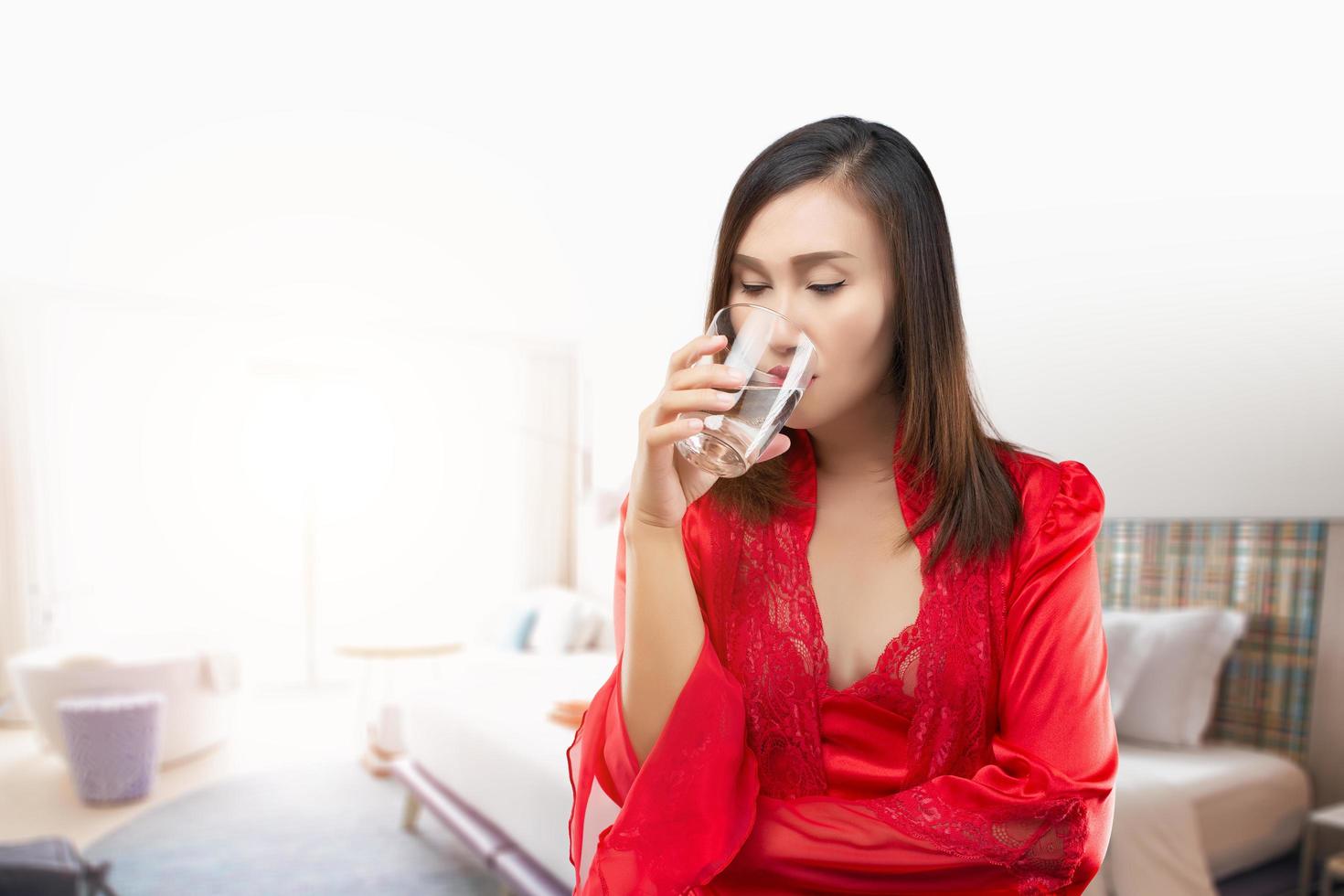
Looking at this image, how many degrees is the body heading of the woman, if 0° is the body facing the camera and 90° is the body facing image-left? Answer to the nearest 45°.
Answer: approximately 0°

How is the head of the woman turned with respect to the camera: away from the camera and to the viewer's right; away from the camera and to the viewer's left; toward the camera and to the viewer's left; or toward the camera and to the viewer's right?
toward the camera and to the viewer's left

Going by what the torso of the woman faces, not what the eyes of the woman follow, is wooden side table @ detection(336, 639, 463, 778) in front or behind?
behind

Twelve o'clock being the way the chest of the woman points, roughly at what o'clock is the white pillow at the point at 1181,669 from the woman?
The white pillow is roughly at 7 o'clock from the woman.

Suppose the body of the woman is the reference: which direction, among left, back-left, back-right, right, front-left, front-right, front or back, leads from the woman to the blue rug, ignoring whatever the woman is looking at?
back-right

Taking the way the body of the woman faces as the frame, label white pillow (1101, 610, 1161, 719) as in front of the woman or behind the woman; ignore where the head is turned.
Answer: behind

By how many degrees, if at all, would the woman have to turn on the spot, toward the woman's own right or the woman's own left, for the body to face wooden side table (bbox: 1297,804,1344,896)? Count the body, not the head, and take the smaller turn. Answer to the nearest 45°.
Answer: approximately 135° to the woman's own left
